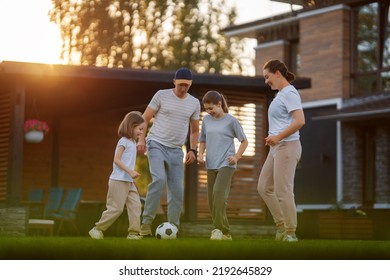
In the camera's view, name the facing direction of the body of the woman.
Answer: to the viewer's left

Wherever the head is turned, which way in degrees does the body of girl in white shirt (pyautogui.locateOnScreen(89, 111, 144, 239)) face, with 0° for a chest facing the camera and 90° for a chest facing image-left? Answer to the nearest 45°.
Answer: approximately 270°

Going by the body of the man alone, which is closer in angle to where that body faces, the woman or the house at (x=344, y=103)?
the woman

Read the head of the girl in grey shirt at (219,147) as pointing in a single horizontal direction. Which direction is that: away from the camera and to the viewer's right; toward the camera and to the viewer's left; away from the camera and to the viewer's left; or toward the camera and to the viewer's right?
toward the camera and to the viewer's left

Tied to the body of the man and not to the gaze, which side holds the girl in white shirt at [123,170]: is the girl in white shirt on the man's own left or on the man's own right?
on the man's own right

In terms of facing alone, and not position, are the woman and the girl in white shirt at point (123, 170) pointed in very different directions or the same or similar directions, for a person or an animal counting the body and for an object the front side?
very different directions

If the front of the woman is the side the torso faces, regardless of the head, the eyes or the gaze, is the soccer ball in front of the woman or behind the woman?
in front
